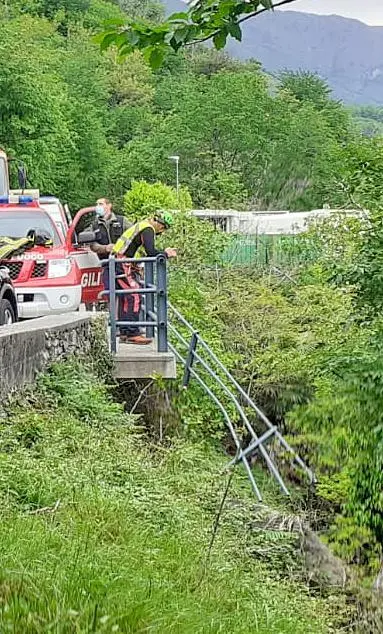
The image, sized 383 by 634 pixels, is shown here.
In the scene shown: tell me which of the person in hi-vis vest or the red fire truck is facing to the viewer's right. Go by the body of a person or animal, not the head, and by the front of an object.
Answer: the person in hi-vis vest

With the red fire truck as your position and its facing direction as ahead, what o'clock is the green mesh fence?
The green mesh fence is roughly at 7 o'clock from the red fire truck.

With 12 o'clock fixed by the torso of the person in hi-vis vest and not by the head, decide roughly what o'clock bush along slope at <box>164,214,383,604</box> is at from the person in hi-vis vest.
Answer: The bush along slope is roughly at 1 o'clock from the person in hi-vis vest.

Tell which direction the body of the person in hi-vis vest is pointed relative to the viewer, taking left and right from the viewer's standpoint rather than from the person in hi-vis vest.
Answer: facing to the right of the viewer

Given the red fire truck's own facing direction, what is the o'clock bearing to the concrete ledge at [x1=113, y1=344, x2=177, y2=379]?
The concrete ledge is roughly at 11 o'clock from the red fire truck.

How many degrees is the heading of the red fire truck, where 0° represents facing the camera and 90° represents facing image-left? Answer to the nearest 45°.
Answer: approximately 0°

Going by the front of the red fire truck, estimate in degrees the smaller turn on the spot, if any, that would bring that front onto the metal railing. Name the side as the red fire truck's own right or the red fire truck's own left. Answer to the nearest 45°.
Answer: approximately 45° to the red fire truck's own left

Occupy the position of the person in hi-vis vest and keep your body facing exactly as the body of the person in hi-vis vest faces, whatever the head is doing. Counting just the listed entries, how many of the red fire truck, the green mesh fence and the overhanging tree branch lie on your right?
1

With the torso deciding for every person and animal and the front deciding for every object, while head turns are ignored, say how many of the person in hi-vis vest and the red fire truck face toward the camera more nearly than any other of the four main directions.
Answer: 1

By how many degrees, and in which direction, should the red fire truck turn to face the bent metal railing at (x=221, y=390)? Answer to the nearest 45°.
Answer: approximately 45° to its left

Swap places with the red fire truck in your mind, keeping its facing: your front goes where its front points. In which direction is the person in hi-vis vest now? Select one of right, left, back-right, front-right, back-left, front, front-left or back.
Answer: front-left

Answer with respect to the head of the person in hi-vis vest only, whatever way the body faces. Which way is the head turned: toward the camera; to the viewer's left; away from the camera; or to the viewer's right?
to the viewer's right

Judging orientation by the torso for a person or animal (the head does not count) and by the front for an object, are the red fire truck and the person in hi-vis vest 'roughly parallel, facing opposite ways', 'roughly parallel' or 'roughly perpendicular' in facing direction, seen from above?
roughly perpendicular
